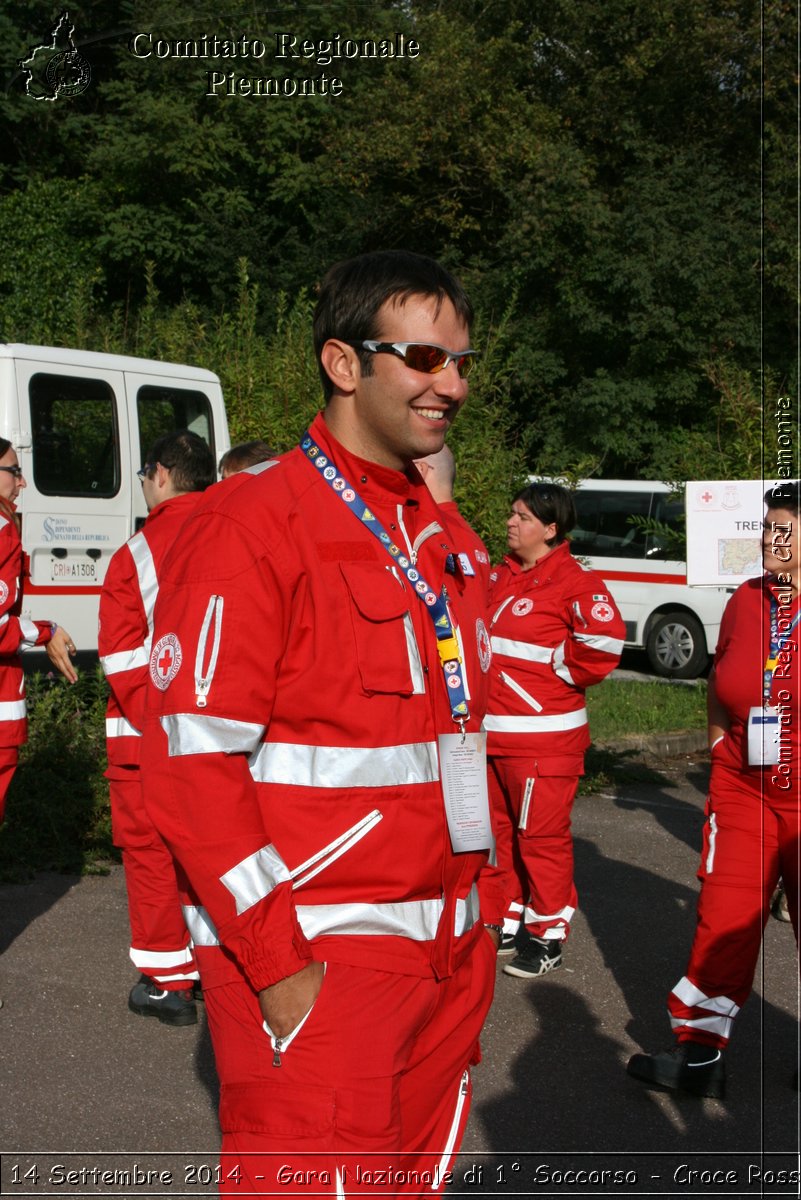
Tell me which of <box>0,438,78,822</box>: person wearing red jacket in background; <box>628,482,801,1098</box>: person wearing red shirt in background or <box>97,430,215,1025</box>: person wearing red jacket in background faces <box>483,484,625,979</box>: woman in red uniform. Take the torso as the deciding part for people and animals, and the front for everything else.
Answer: <box>0,438,78,822</box>: person wearing red jacket in background

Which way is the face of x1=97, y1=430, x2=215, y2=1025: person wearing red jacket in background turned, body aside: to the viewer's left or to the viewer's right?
to the viewer's left

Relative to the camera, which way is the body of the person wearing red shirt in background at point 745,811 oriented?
toward the camera

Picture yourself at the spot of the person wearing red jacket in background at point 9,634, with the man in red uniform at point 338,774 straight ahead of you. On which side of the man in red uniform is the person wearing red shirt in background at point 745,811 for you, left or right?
left

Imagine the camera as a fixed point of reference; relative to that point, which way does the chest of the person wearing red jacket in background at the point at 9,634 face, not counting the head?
to the viewer's right

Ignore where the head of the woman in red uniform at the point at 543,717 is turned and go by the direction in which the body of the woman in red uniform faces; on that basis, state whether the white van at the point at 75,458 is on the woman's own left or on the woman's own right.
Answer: on the woman's own right

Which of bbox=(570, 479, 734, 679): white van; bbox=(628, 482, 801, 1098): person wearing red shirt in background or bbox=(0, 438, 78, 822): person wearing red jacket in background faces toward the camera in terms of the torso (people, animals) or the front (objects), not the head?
bbox=(628, 482, 801, 1098): person wearing red shirt in background

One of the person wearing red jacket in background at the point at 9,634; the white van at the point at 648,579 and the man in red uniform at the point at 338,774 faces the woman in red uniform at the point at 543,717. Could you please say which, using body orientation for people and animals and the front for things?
the person wearing red jacket in background

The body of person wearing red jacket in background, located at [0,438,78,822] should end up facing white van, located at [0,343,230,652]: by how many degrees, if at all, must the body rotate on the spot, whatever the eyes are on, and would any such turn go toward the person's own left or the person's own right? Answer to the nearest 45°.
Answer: approximately 90° to the person's own left

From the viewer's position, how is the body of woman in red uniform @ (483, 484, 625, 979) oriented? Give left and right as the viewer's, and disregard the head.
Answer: facing the viewer and to the left of the viewer

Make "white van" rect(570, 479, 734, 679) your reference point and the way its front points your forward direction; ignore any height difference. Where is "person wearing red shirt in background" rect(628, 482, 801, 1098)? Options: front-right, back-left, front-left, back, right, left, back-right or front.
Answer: right

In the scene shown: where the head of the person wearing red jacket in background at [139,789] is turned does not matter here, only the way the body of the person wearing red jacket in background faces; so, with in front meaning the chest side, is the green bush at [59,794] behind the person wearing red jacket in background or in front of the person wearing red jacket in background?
in front

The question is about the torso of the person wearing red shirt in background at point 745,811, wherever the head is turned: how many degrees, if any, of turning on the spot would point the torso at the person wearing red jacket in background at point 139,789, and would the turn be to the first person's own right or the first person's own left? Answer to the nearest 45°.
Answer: approximately 90° to the first person's own right

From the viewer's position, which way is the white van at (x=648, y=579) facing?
facing to the right of the viewer

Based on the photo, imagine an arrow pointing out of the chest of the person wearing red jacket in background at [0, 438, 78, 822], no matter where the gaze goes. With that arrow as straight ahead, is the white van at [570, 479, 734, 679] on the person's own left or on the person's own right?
on the person's own left
